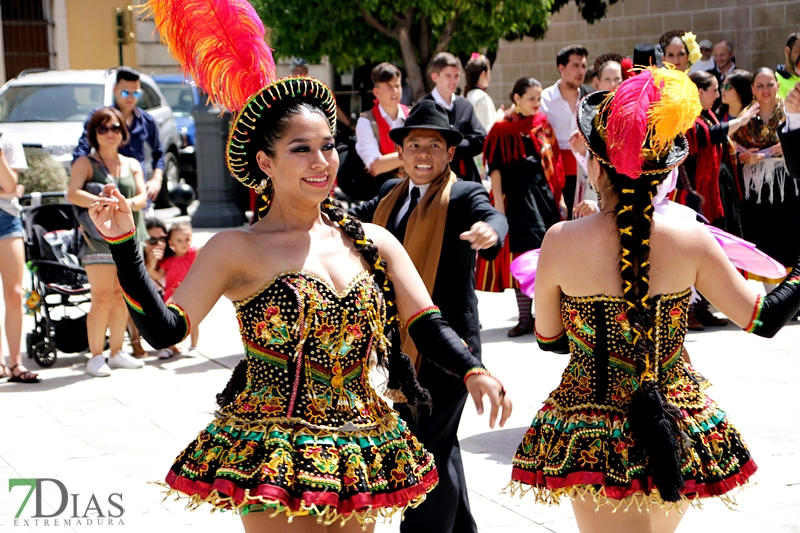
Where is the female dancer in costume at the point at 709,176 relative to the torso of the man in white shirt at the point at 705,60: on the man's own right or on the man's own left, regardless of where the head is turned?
on the man's own left

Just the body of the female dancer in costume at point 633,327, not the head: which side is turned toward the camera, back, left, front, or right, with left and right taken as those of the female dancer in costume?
back

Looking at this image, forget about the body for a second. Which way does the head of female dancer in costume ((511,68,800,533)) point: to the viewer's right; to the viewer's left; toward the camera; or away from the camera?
away from the camera

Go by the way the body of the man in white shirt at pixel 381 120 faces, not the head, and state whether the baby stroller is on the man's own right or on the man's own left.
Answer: on the man's own right

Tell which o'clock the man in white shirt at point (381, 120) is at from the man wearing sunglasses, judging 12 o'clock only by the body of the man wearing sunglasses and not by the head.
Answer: The man in white shirt is roughly at 10 o'clock from the man wearing sunglasses.

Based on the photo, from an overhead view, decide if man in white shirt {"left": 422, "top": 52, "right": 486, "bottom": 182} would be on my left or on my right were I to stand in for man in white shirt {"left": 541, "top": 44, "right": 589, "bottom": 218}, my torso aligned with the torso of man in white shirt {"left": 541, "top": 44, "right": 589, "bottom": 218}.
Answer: on my right

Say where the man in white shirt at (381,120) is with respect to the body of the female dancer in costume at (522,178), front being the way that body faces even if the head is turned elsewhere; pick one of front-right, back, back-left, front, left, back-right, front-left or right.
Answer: back-right

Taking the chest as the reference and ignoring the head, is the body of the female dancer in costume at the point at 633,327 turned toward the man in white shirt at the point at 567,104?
yes

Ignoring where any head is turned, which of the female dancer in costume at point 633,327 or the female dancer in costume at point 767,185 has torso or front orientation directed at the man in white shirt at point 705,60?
the female dancer in costume at point 633,327

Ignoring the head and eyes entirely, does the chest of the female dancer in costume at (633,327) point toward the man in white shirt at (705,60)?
yes
